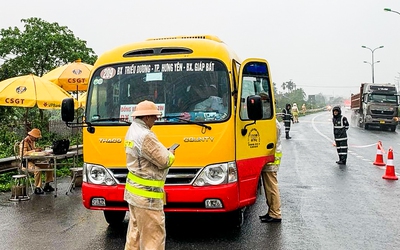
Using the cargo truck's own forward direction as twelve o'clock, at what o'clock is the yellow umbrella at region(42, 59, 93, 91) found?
The yellow umbrella is roughly at 2 o'clock from the cargo truck.

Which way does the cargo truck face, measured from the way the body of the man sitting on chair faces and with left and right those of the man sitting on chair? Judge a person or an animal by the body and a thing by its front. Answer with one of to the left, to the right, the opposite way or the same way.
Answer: to the right

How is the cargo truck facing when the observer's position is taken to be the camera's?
facing the viewer and to the right of the viewer

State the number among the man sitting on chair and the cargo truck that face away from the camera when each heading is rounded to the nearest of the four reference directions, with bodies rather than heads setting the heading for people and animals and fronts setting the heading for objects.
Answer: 0

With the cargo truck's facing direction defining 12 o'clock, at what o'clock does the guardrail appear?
The guardrail is roughly at 2 o'clock from the cargo truck.

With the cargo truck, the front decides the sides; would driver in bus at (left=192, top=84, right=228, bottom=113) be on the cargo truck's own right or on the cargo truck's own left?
on the cargo truck's own right

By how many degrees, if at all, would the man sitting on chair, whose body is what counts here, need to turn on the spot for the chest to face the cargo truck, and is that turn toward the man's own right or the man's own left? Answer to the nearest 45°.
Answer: approximately 45° to the man's own left

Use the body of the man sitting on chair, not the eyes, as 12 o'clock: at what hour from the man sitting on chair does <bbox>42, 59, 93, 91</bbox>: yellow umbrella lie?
The yellow umbrella is roughly at 10 o'clock from the man sitting on chair.

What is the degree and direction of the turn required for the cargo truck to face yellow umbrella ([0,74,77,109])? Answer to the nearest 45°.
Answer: approximately 45° to its right

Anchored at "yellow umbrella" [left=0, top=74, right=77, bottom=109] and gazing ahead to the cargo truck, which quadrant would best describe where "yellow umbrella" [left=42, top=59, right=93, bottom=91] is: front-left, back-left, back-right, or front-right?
front-left

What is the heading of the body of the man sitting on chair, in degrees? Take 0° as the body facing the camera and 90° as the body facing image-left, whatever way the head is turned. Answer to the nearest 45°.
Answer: approximately 270°
